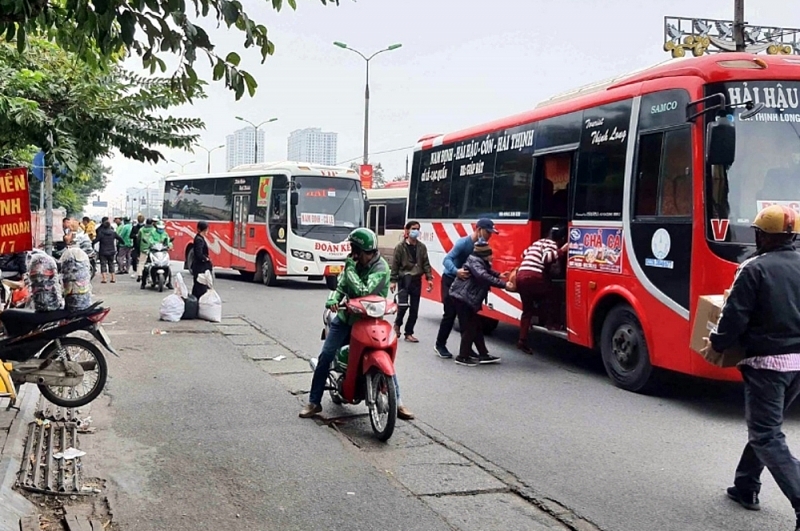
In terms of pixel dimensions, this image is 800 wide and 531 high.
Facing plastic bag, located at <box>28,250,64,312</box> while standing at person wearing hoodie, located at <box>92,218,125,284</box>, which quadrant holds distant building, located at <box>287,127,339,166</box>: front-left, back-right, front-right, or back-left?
back-left

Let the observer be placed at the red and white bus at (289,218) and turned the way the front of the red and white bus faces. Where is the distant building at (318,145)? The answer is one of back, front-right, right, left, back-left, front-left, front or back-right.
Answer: back-left

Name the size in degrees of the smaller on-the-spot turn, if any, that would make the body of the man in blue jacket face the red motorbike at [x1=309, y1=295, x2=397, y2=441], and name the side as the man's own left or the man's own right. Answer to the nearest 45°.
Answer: approximately 90° to the man's own right

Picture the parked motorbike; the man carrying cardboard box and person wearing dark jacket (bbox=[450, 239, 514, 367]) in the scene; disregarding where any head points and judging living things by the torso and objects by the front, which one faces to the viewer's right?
the person wearing dark jacket

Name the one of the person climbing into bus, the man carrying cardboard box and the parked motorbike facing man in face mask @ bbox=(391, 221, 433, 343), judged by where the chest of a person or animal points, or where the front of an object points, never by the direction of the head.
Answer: the man carrying cardboard box

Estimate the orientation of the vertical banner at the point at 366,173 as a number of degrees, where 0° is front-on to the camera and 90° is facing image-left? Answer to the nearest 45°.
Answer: approximately 0°

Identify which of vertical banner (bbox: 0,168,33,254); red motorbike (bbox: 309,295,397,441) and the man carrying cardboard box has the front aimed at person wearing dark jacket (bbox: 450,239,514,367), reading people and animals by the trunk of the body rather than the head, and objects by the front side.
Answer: the man carrying cardboard box

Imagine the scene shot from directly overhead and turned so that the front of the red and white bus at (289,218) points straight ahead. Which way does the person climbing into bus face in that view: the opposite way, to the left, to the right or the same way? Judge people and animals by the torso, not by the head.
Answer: to the left

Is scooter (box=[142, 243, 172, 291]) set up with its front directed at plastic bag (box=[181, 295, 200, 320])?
yes
